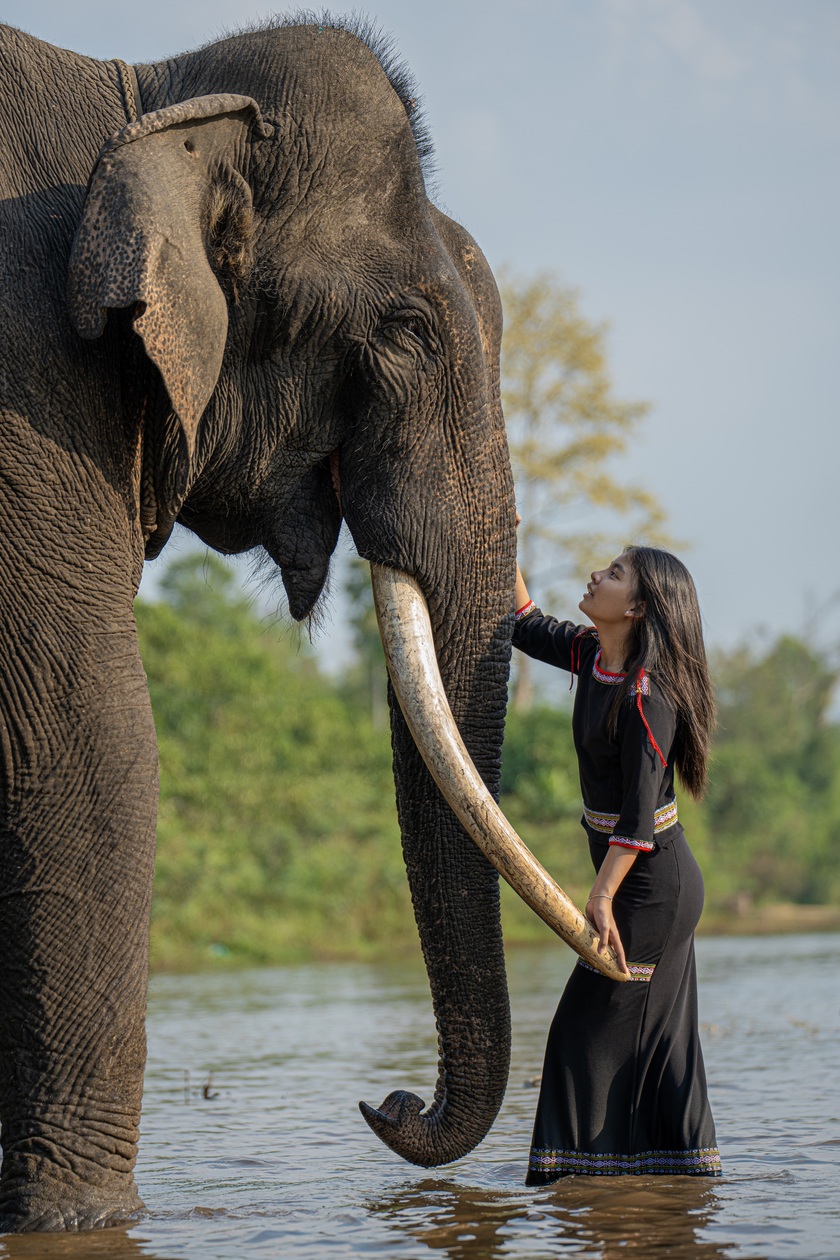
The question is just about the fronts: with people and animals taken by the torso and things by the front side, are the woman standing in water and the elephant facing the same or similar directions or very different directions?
very different directions

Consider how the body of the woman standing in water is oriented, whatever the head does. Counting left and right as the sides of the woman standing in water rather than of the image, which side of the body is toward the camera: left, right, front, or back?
left

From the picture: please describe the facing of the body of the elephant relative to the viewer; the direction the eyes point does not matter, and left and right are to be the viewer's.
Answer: facing to the right of the viewer

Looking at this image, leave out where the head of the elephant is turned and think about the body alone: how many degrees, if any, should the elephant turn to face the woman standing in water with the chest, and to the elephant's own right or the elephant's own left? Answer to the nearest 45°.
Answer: approximately 45° to the elephant's own left

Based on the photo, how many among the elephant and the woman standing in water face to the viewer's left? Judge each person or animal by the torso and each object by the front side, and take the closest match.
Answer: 1

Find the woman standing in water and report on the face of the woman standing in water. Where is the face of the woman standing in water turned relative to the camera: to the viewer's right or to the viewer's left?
to the viewer's left
